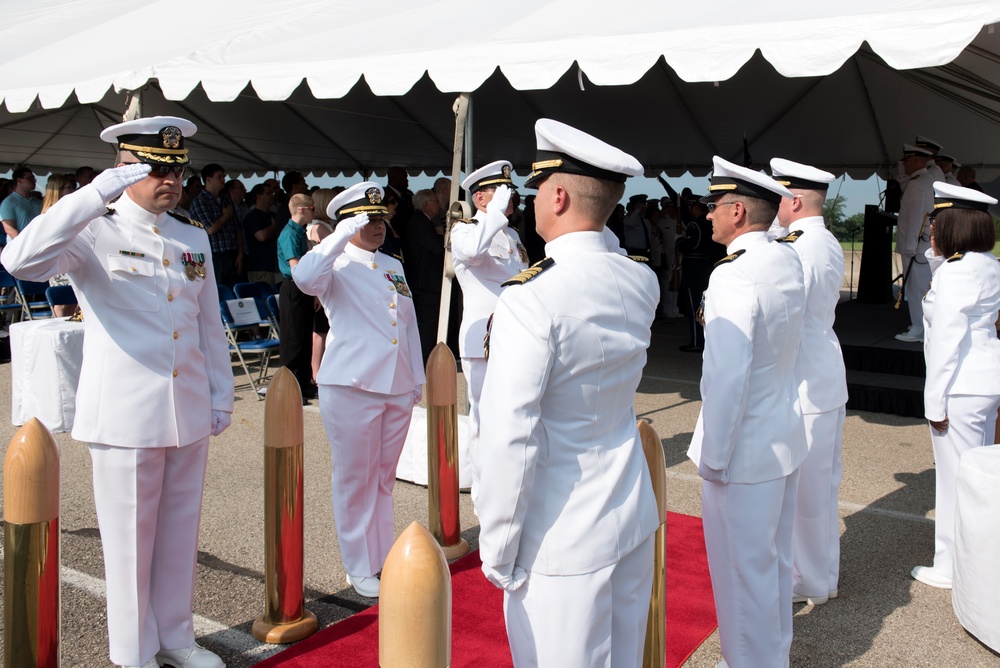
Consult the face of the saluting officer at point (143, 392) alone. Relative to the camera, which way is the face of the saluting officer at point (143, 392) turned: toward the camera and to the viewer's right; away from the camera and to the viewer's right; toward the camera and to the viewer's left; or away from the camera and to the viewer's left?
toward the camera and to the viewer's right

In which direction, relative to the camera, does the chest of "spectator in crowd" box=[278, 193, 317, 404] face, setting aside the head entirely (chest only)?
to the viewer's right

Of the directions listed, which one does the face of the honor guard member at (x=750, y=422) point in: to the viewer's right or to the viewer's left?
to the viewer's left

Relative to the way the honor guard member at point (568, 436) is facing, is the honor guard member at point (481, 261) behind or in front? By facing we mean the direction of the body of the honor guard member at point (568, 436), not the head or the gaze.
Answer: in front

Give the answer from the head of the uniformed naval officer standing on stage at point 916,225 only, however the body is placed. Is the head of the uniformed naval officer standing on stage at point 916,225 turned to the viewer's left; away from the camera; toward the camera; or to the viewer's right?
to the viewer's left

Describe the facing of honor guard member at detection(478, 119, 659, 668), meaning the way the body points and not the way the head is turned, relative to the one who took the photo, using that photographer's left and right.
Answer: facing away from the viewer and to the left of the viewer

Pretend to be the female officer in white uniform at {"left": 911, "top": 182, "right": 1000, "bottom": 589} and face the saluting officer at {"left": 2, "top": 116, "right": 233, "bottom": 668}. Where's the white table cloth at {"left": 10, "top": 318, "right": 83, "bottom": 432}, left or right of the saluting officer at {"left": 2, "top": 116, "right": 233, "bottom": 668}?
right

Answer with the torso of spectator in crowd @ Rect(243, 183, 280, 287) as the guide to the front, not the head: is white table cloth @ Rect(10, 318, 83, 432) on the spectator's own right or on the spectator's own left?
on the spectator's own right

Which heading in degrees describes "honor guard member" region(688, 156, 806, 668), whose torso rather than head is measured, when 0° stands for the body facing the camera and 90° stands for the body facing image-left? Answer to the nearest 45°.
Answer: approximately 135°

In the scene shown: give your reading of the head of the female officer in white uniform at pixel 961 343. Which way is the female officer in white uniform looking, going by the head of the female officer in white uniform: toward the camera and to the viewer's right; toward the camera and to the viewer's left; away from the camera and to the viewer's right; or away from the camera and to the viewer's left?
away from the camera and to the viewer's left

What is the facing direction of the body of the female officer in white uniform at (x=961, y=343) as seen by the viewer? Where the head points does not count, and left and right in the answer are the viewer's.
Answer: facing away from the viewer and to the left of the viewer

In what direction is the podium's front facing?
to the viewer's left
